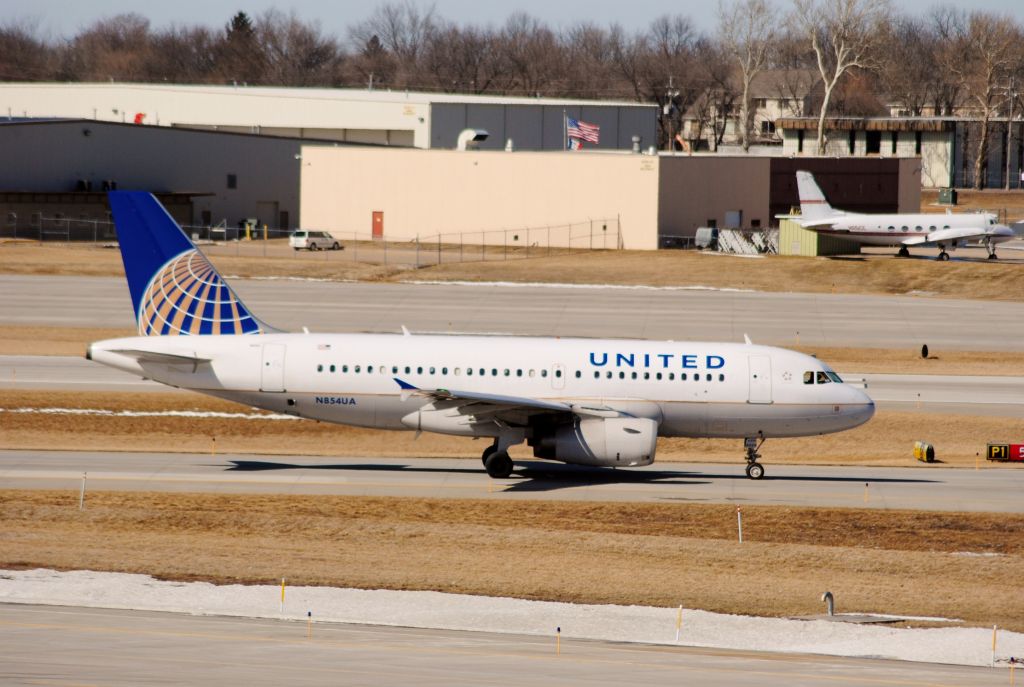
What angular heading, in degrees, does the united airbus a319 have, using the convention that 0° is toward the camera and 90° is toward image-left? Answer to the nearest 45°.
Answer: approximately 270°
